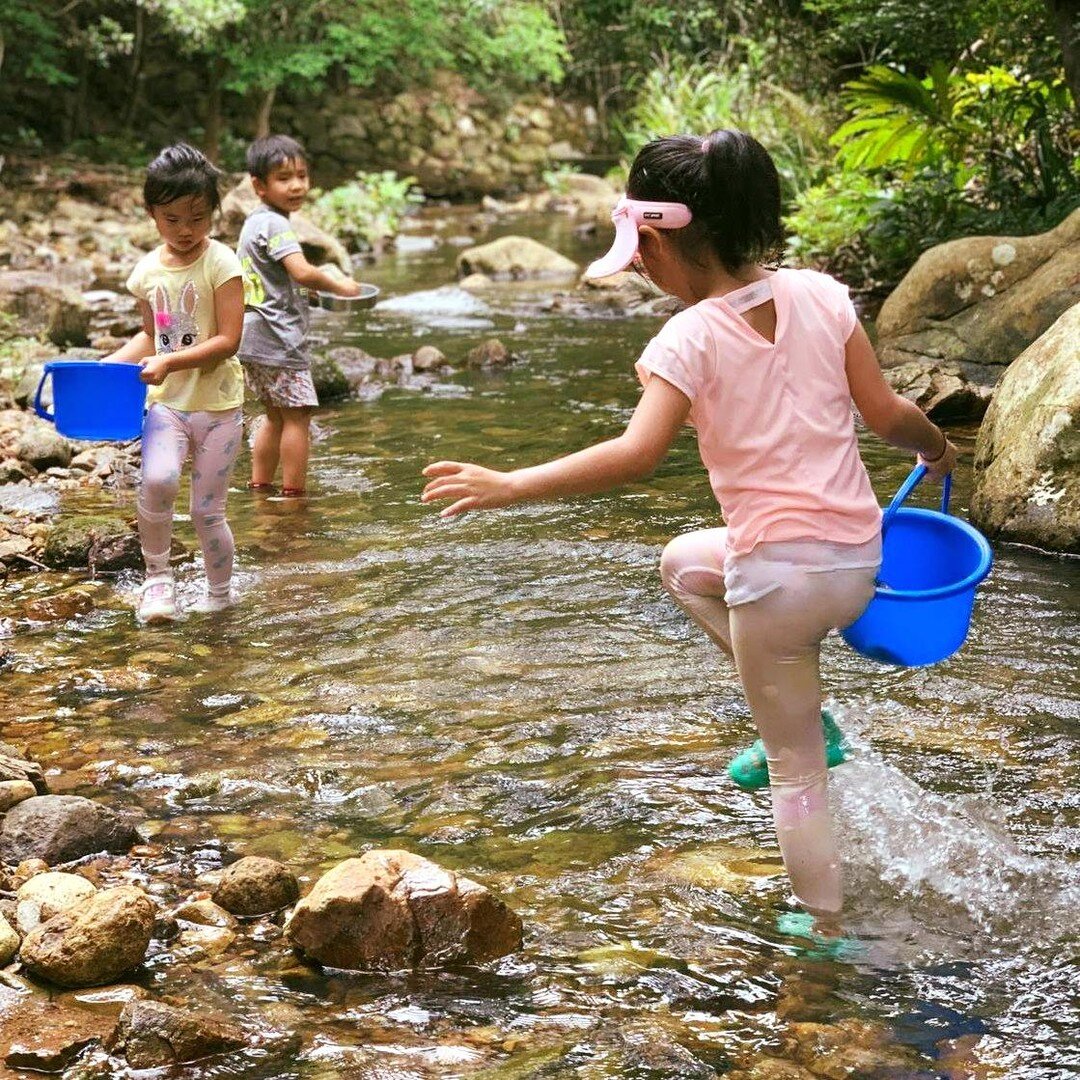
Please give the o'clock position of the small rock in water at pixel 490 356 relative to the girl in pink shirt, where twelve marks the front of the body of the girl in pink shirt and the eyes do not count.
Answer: The small rock in water is roughly at 1 o'clock from the girl in pink shirt.

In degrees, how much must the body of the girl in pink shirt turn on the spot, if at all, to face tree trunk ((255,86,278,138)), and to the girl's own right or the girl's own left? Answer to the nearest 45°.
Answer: approximately 45° to the girl's own right

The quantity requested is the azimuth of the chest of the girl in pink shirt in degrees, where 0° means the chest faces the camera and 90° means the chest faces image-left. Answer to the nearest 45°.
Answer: approximately 135°

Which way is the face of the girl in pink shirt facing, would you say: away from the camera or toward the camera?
away from the camera

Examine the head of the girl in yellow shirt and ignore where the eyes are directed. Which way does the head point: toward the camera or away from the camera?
toward the camera

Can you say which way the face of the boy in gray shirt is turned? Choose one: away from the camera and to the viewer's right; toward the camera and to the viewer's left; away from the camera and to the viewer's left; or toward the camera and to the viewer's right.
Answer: toward the camera and to the viewer's right

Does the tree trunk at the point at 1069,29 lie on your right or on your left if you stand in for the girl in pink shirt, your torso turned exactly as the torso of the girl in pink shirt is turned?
on your right

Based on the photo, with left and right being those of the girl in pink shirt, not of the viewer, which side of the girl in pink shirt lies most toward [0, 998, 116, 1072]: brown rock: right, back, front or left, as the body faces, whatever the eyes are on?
left

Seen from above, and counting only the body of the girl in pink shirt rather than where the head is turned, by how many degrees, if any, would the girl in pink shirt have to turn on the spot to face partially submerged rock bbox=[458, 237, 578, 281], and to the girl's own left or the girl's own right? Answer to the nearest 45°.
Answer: approximately 45° to the girl's own right
